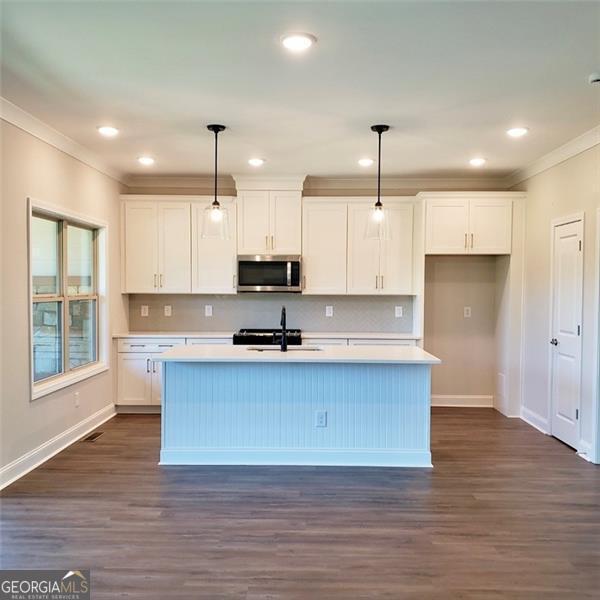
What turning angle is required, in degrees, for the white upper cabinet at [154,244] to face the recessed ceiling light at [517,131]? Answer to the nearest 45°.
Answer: approximately 45° to its left

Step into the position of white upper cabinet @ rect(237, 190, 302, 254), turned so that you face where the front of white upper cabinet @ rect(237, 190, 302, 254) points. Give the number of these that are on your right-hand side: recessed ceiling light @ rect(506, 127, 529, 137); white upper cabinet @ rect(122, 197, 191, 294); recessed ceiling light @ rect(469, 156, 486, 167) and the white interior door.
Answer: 1

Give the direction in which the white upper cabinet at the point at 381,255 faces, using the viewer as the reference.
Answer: facing the viewer

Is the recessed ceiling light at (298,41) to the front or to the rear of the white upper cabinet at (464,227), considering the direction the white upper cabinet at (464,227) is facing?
to the front

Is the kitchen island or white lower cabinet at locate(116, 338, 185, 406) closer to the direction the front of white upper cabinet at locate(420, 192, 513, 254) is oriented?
the kitchen island

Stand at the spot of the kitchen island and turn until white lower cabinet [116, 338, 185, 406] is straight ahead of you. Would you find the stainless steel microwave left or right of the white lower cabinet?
right

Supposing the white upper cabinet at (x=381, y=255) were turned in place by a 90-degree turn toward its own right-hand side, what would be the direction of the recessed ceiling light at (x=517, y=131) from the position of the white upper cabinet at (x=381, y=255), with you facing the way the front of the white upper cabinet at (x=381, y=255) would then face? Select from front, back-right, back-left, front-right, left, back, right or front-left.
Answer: back-left

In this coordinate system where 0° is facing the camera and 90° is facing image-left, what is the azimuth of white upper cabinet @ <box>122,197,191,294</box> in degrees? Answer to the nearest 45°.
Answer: approximately 0°

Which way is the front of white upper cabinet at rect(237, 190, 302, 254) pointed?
toward the camera

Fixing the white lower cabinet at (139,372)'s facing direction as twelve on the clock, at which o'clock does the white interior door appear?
The white interior door is roughly at 10 o'clock from the white lower cabinet.

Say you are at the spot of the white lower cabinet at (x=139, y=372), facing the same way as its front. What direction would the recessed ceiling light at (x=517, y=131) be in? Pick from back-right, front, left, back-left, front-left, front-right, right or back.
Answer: front-left

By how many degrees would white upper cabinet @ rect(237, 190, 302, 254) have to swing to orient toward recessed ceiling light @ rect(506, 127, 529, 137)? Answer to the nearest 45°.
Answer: approximately 45° to its left

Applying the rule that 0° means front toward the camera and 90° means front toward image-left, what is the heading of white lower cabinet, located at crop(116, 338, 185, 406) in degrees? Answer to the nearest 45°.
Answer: approximately 0°
